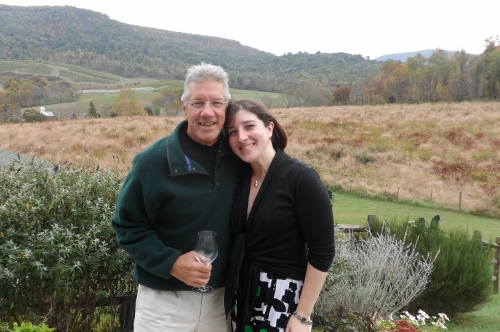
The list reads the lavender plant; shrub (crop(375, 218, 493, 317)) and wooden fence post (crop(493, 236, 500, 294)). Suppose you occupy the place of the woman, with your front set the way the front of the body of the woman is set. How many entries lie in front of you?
0

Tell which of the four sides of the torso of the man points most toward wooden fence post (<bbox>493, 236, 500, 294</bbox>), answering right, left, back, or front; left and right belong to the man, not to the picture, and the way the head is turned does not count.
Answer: left

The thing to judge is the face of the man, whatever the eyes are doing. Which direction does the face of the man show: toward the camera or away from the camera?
toward the camera

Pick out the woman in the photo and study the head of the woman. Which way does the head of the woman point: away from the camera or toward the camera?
toward the camera

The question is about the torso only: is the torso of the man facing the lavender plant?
no

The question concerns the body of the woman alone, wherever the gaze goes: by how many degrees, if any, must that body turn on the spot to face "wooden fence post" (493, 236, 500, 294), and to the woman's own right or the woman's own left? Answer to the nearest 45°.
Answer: approximately 180°

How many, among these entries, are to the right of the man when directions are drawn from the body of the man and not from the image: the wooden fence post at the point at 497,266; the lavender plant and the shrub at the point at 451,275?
0

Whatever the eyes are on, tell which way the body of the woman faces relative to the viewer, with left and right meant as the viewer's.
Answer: facing the viewer and to the left of the viewer

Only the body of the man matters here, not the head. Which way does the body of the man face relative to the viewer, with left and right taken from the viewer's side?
facing the viewer and to the right of the viewer

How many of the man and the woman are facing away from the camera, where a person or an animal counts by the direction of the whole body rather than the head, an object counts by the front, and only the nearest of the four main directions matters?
0
